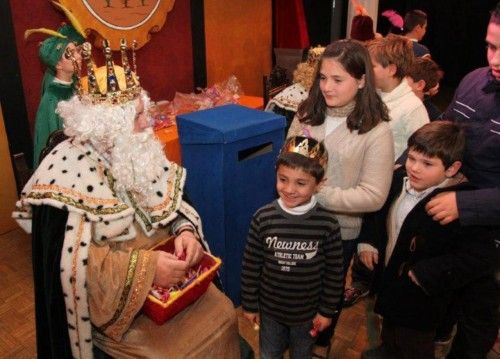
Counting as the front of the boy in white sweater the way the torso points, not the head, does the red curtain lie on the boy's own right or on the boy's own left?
on the boy's own right

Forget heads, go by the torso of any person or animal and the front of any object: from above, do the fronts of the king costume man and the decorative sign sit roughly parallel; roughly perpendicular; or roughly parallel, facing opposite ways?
roughly perpendicular

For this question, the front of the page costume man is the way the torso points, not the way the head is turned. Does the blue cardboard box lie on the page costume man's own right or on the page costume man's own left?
on the page costume man's own right

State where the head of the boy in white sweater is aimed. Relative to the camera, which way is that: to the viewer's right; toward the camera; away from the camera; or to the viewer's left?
to the viewer's left

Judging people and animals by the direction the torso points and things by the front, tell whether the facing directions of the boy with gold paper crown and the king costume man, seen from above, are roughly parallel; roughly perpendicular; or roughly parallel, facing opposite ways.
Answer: roughly perpendicular

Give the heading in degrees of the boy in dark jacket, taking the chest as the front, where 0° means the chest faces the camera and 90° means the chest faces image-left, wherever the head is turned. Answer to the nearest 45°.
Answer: approximately 45°

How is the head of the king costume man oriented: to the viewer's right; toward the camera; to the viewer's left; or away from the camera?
to the viewer's right

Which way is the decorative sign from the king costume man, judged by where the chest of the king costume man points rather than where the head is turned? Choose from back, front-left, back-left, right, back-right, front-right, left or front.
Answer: left

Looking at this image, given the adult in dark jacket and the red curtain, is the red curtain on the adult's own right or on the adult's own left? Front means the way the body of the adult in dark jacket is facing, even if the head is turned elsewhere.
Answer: on the adult's own right

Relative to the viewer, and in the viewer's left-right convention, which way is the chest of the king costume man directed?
facing to the right of the viewer

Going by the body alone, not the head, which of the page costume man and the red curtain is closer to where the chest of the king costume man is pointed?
the red curtain

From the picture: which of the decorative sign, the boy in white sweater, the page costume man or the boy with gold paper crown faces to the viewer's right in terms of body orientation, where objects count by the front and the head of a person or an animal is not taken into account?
the page costume man

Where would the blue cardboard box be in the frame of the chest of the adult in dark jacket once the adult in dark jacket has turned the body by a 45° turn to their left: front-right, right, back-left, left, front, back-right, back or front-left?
right

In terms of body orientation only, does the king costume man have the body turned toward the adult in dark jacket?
yes

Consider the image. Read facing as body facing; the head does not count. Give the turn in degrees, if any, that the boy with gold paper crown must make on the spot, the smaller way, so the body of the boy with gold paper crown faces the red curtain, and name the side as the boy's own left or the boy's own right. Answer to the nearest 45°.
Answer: approximately 180°
